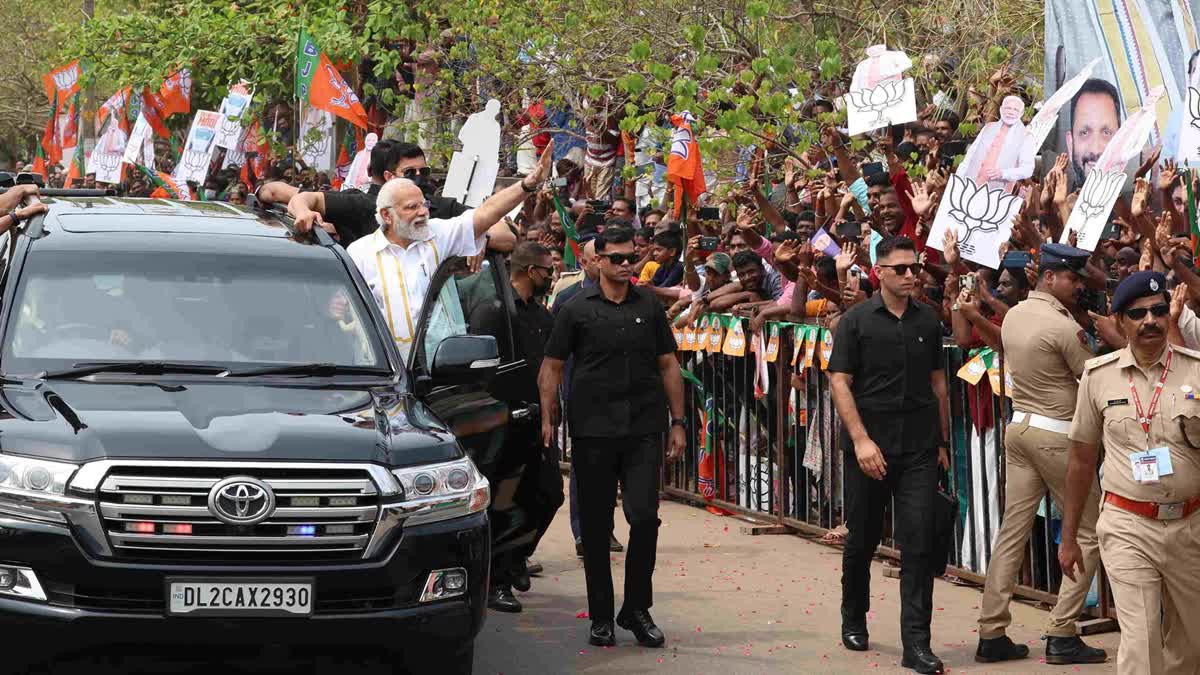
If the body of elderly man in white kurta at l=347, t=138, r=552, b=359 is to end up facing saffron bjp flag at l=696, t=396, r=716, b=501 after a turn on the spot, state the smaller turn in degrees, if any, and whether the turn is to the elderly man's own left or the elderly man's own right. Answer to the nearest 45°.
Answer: approximately 90° to the elderly man's own left

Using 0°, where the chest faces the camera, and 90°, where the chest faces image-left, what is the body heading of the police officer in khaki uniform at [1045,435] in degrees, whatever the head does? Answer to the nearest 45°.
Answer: approximately 225°

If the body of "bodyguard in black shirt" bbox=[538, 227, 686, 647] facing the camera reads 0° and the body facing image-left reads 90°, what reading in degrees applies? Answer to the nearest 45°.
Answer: approximately 0°

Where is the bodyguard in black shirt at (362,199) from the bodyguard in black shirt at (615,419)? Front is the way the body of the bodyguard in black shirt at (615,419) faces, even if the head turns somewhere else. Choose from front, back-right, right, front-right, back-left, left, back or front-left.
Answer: back-right

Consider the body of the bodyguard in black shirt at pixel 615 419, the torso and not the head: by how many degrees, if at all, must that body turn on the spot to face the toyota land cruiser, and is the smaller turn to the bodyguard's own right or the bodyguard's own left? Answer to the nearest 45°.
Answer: approximately 45° to the bodyguard's own right

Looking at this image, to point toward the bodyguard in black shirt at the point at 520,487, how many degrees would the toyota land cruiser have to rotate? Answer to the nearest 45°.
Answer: approximately 135° to its left

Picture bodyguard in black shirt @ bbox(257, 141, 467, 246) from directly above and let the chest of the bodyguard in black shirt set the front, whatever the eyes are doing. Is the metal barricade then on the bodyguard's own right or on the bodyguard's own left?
on the bodyguard's own left

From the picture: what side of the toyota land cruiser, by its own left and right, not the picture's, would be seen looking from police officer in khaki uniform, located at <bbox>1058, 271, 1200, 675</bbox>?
left

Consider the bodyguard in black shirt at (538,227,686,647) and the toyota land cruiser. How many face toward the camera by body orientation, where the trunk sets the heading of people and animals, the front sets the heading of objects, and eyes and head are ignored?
2
